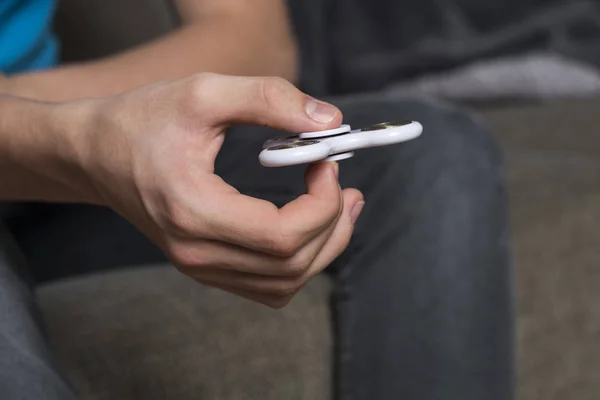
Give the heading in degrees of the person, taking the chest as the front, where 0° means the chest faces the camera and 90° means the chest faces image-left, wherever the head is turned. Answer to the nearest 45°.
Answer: approximately 315°
